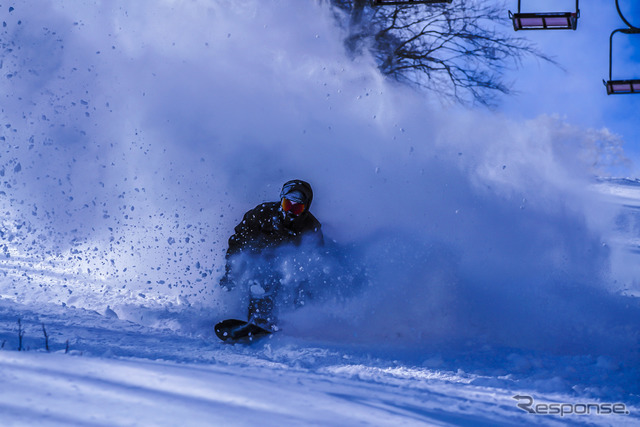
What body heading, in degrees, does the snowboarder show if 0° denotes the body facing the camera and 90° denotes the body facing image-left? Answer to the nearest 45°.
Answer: approximately 0°
